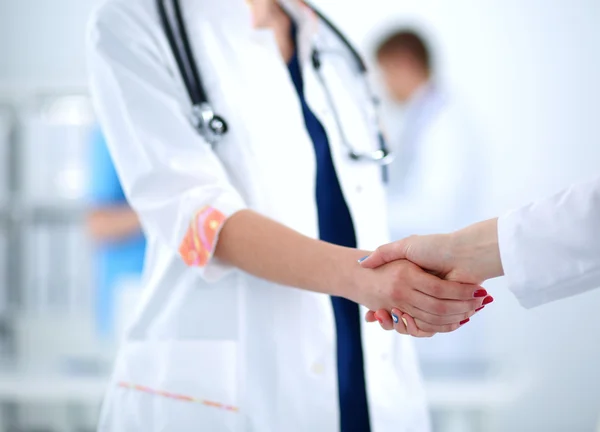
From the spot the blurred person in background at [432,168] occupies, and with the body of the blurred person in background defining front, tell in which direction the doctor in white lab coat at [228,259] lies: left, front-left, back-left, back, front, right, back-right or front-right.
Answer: front-left

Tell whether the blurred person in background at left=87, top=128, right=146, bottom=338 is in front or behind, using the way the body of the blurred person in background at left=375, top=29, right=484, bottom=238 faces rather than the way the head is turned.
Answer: in front

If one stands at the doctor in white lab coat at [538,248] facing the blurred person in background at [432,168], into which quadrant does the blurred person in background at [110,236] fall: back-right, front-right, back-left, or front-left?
front-left

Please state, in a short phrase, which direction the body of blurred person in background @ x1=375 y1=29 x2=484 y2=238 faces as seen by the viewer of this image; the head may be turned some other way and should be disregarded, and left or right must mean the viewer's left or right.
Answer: facing the viewer and to the left of the viewer

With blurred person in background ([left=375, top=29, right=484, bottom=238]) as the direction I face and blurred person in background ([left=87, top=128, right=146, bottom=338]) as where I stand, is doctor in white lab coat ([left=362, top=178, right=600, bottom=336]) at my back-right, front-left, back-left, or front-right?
front-right

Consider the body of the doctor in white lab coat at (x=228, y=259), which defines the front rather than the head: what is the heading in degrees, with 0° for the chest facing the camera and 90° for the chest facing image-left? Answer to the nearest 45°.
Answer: approximately 315°

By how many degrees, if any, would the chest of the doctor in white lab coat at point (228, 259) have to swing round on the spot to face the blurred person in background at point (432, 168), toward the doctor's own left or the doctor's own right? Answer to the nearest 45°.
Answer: approximately 90° to the doctor's own left

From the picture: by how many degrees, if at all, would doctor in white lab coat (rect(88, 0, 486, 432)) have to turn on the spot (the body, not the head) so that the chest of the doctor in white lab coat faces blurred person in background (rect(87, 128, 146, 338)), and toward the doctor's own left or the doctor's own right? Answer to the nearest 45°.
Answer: approximately 135° to the doctor's own left

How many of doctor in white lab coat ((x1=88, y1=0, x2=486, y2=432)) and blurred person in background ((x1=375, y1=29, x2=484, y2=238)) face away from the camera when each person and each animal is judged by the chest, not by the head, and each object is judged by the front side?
0

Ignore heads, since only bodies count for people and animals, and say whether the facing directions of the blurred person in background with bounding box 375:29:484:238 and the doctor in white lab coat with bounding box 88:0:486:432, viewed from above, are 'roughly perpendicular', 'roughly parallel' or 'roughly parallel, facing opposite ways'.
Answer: roughly perpendicular

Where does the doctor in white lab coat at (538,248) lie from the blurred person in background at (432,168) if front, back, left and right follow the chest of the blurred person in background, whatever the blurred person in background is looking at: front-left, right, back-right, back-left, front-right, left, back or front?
front-left
